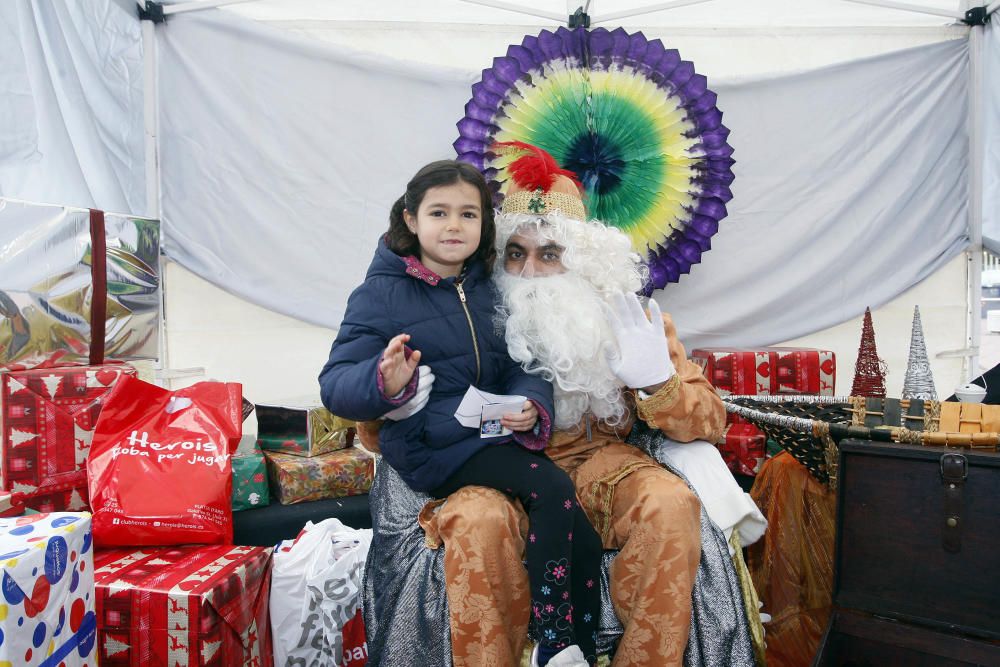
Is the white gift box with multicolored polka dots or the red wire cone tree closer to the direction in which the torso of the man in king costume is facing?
the white gift box with multicolored polka dots

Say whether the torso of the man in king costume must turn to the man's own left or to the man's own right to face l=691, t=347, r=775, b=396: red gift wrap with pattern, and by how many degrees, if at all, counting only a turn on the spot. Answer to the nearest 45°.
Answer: approximately 135° to the man's own left

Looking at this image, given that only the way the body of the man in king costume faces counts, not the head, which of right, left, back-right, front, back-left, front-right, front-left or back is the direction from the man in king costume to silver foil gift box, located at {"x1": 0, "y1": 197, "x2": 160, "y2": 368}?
right

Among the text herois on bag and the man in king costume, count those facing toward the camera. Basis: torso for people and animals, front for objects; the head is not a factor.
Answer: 2

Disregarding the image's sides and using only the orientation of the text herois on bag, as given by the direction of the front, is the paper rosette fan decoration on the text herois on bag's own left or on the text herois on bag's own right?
on the text herois on bag's own left

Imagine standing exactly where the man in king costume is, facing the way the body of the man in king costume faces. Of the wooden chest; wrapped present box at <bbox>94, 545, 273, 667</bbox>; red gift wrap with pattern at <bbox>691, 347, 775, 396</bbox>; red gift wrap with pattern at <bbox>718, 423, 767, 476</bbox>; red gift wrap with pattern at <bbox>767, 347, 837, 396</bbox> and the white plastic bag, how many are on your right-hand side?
2

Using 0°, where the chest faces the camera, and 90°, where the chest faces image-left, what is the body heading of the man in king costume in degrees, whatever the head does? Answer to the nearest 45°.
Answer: approximately 0°

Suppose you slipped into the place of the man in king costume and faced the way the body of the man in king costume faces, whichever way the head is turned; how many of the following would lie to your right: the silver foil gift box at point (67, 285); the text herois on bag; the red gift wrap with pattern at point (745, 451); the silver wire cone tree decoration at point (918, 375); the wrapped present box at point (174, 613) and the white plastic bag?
4

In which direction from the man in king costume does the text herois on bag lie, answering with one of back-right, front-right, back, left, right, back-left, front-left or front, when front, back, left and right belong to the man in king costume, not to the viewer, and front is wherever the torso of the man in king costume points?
right

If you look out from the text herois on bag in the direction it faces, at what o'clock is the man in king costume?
The man in king costume is roughly at 10 o'clock from the text herois on bag.
